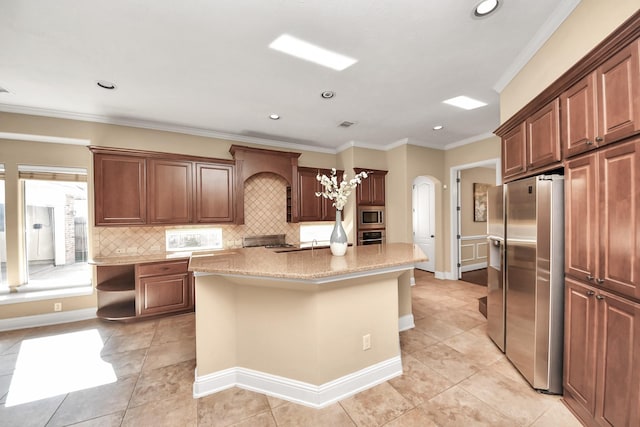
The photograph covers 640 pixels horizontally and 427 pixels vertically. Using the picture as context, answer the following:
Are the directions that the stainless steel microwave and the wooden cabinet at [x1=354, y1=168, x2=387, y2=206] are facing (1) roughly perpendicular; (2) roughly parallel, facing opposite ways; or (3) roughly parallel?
roughly parallel

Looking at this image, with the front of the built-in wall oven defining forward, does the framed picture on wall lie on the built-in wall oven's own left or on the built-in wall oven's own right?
on the built-in wall oven's own left

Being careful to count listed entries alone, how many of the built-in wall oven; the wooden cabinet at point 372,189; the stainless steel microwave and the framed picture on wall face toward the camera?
4

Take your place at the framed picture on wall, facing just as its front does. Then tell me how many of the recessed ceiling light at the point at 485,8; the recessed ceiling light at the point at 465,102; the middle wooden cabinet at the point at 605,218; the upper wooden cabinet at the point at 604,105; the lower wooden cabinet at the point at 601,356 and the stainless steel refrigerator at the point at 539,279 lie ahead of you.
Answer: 6

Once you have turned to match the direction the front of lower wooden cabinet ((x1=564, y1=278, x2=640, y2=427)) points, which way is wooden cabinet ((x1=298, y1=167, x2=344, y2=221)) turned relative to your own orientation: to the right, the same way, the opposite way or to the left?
to the left

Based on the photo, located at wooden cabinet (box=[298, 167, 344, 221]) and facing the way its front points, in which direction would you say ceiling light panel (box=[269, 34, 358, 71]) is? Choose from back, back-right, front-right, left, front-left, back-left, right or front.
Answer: front

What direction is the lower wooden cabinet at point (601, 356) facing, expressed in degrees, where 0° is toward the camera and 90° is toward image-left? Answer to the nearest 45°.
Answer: approximately 45°

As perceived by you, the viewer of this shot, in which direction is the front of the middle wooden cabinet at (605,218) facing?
facing the viewer and to the left of the viewer

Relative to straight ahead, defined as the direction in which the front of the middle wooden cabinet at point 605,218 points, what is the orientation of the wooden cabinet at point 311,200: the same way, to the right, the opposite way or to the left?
to the left

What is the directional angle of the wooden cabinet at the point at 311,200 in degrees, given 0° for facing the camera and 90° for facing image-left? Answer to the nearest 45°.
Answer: approximately 0°

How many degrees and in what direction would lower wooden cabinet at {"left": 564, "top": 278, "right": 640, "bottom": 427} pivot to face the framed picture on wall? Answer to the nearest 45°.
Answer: approximately 90° to its right

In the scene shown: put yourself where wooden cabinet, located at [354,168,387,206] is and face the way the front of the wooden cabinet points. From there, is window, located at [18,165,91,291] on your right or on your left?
on your right

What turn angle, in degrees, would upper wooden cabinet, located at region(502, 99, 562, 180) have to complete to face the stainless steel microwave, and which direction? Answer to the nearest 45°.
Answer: approximately 90° to its right

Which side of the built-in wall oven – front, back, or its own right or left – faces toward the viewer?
front

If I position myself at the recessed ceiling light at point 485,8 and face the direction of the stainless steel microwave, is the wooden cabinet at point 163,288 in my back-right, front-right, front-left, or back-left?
front-left

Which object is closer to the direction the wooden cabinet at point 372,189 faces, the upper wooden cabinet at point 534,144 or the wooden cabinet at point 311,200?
the upper wooden cabinet

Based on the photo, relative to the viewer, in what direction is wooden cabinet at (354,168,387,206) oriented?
toward the camera

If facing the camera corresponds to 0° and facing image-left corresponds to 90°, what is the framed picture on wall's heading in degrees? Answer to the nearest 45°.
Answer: approximately 0°
